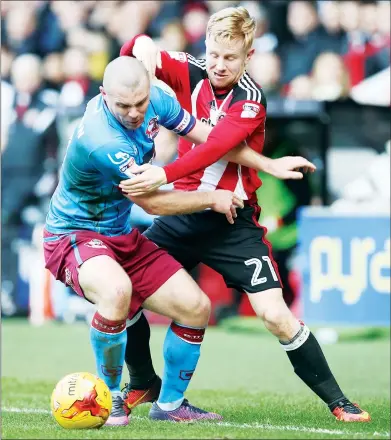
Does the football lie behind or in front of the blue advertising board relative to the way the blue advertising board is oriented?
in front

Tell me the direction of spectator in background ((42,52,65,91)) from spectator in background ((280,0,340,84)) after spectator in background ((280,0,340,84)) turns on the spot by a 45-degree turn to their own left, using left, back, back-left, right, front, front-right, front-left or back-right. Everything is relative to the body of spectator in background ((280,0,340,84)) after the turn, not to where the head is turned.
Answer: back-right

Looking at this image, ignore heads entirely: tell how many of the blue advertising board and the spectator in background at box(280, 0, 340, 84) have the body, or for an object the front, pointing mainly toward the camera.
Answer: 2

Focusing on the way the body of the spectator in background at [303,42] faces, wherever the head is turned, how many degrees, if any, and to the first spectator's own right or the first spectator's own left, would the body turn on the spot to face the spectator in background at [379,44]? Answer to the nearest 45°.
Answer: approximately 90° to the first spectator's own left

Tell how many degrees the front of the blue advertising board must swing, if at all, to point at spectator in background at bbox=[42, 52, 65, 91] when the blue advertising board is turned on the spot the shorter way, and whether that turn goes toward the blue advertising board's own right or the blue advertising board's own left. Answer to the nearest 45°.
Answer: approximately 135° to the blue advertising board's own right

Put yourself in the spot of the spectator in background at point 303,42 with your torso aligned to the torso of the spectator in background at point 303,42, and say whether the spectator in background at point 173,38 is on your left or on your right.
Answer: on your right
